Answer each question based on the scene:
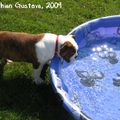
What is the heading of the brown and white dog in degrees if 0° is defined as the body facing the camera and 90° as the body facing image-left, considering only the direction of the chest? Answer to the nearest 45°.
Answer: approximately 270°

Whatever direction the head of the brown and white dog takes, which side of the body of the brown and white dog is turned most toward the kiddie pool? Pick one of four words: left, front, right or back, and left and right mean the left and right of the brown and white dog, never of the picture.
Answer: front
